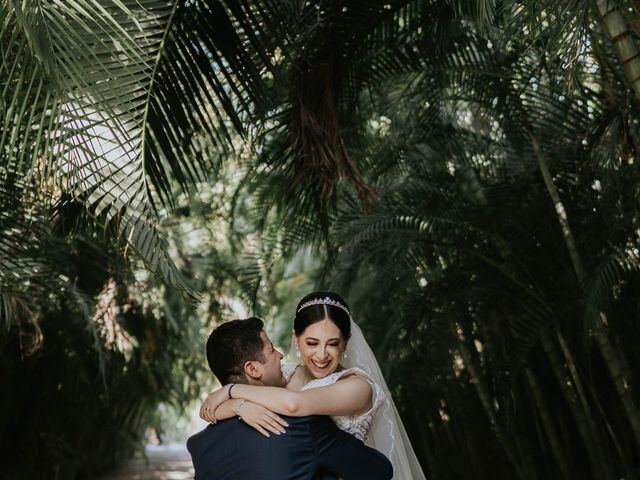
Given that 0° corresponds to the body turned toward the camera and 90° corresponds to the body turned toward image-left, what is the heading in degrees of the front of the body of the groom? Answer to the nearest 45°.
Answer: approximately 225°

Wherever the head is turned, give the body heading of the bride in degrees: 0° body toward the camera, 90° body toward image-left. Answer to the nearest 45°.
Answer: approximately 45°
